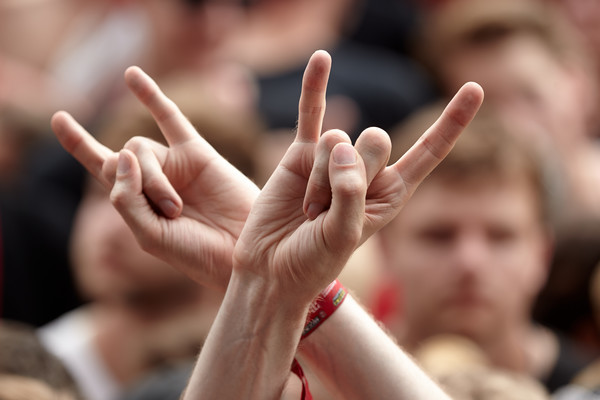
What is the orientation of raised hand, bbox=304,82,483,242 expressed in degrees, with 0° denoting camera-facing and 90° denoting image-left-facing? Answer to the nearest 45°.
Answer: approximately 0°
